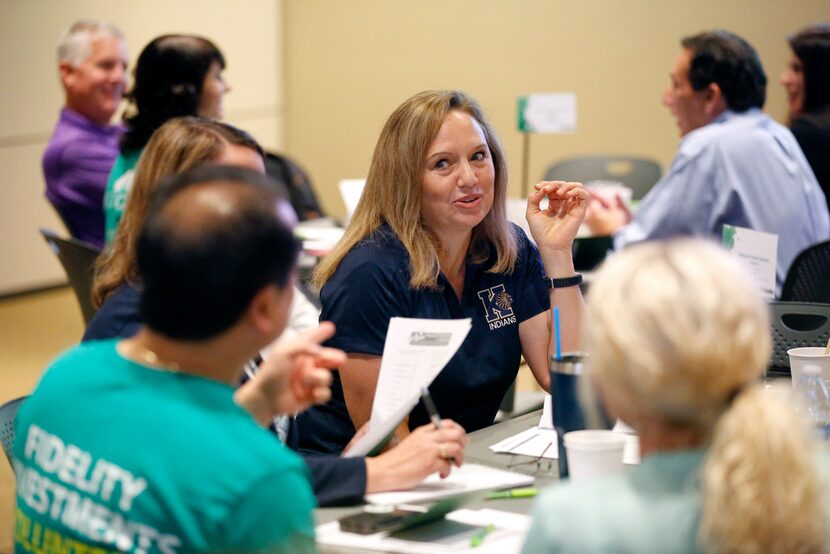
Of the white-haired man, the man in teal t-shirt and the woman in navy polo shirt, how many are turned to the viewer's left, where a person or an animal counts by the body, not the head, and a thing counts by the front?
0

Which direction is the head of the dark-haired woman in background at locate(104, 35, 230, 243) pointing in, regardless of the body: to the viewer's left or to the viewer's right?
to the viewer's right

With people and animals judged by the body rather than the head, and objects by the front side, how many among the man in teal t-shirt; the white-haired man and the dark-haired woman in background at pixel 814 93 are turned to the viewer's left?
1

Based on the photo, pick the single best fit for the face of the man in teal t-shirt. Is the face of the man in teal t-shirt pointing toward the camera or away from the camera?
away from the camera

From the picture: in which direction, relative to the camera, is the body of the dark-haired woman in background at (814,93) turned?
to the viewer's left

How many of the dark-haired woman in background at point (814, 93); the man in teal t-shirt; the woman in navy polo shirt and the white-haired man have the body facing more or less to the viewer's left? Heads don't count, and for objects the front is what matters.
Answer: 1

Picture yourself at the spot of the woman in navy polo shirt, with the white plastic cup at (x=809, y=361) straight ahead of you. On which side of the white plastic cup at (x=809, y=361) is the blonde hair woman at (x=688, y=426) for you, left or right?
right

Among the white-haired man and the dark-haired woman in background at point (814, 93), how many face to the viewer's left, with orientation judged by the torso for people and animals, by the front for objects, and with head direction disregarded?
1

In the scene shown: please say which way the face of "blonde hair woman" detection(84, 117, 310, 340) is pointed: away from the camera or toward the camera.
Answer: away from the camera

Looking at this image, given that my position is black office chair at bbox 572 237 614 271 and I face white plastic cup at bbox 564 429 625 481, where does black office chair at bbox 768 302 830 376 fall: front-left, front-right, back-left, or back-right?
front-left

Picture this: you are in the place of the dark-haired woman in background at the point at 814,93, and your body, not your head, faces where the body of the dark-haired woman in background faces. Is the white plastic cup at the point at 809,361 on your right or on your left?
on your left

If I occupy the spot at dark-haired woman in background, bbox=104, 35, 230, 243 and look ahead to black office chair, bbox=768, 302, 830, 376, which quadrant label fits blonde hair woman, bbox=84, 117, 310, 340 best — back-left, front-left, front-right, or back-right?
front-right

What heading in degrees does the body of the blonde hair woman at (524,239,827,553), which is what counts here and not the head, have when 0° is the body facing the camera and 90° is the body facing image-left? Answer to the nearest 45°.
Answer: approximately 135°

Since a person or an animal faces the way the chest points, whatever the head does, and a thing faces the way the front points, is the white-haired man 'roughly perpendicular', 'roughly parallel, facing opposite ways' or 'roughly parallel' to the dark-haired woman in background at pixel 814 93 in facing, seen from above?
roughly parallel, facing opposite ways

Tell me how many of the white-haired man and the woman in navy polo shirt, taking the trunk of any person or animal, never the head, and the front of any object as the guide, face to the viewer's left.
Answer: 0
